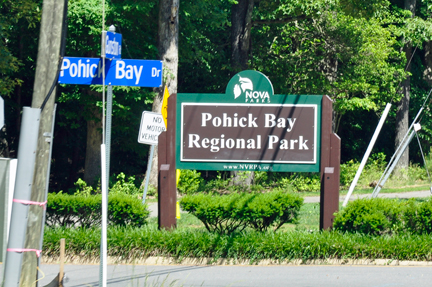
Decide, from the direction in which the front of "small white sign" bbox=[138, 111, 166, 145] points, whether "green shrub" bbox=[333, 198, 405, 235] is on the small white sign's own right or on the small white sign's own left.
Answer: on the small white sign's own left

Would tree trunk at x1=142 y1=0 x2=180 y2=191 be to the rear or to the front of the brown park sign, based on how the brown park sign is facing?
to the rear

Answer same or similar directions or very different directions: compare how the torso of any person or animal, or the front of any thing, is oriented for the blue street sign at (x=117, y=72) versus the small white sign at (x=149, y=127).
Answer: same or similar directions

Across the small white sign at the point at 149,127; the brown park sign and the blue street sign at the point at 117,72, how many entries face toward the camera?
3

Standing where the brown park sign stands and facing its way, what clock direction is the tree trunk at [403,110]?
The tree trunk is roughly at 7 o'clock from the brown park sign.

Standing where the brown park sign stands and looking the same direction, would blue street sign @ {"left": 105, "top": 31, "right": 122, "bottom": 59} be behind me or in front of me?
in front

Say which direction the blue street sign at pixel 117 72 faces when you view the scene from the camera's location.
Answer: facing the viewer

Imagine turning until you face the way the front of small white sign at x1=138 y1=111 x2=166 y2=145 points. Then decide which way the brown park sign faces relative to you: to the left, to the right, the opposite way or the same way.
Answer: the same way

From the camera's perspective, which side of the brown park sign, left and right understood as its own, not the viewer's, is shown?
front

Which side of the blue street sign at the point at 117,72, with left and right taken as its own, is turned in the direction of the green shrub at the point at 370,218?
left

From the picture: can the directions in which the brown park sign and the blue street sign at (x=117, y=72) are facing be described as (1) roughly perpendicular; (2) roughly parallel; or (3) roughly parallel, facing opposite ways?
roughly parallel

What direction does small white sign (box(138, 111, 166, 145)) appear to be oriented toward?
toward the camera
